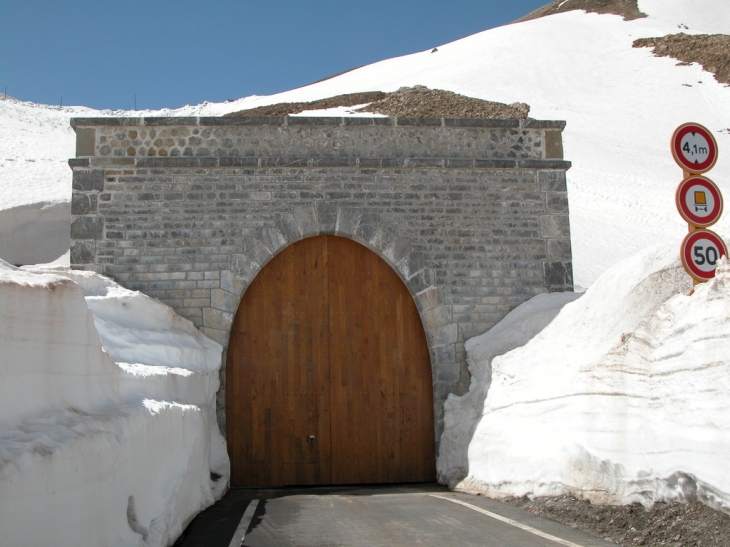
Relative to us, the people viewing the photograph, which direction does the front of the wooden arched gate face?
facing the viewer

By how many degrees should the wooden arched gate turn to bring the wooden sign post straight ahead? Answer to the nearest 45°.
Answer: approximately 45° to its left

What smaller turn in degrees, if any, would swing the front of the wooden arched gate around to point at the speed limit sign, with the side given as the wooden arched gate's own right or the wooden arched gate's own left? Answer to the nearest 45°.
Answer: approximately 45° to the wooden arched gate's own left

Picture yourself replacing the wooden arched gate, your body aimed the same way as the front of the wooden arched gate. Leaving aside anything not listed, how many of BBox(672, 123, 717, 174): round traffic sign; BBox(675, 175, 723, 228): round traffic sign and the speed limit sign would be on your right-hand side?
0

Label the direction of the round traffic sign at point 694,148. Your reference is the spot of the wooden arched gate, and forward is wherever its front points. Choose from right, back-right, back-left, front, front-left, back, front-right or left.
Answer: front-left

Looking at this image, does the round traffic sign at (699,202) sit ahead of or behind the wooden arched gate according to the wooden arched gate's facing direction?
ahead
